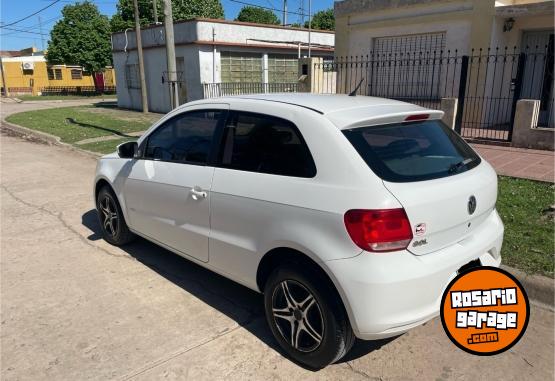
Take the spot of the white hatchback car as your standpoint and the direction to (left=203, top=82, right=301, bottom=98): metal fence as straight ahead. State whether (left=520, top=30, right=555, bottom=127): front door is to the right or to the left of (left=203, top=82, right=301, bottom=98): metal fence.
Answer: right

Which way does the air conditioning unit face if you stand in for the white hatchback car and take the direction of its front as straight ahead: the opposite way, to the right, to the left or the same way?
the opposite way

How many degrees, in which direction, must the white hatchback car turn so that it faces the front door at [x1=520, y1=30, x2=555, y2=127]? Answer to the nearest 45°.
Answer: approximately 90° to its right

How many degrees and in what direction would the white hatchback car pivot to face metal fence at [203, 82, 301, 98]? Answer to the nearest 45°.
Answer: approximately 45° to its right

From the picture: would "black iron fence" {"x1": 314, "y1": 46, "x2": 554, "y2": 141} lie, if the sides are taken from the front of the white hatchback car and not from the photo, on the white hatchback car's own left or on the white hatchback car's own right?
on the white hatchback car's own right

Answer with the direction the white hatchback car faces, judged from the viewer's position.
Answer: facing away from the viewer and to the left of the viewer

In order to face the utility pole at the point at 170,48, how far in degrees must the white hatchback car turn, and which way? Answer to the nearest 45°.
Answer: approximately 45° to its right

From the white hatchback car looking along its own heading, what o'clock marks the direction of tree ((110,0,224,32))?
The tree is roughly at 1 o'clock from the white hatchback car.
